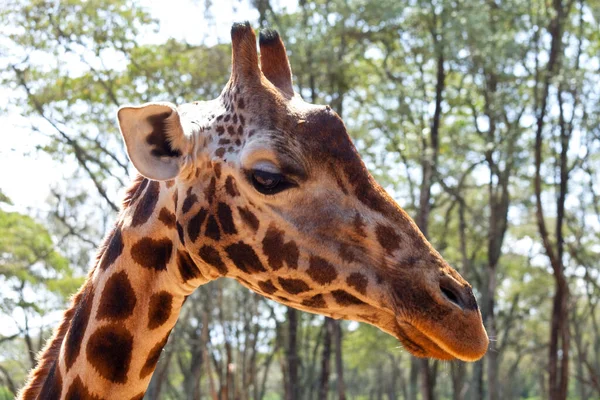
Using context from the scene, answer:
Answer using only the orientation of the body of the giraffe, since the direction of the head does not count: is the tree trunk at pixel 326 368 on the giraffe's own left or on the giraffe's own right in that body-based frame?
on the giraffe's own left

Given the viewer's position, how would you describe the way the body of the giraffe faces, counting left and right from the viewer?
facing to the right of the viewer
